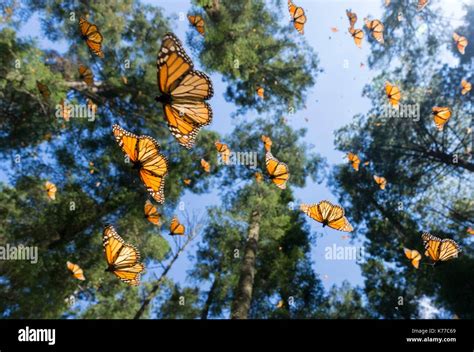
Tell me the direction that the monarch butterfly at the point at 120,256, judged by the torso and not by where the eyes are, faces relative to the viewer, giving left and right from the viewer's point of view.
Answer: facing to the left of the viewer
